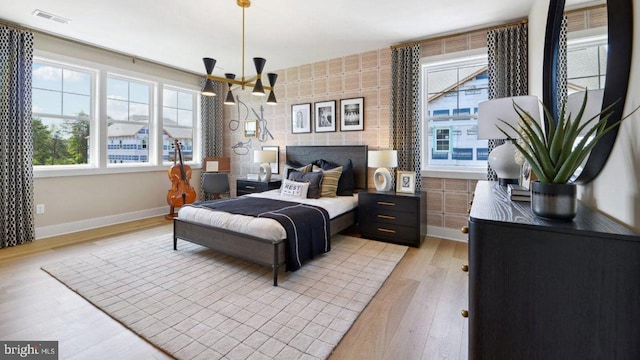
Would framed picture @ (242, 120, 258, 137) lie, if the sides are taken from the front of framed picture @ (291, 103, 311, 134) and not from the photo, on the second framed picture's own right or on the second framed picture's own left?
on the second framed picture's own right

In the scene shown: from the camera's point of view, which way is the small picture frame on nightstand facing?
toward the camera

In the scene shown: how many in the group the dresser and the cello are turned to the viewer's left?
1

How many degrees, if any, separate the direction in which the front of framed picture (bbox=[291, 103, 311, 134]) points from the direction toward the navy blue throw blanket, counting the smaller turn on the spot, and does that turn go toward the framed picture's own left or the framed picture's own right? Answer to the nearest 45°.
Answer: approximately 45° to the framed picture's own left

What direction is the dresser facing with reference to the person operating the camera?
facing to the left of the viewer

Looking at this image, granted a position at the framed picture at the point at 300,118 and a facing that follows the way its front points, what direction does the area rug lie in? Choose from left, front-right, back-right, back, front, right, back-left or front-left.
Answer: front-left

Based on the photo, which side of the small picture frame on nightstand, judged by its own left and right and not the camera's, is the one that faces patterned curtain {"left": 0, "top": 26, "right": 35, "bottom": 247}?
right

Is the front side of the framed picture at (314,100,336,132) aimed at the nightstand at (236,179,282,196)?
no
